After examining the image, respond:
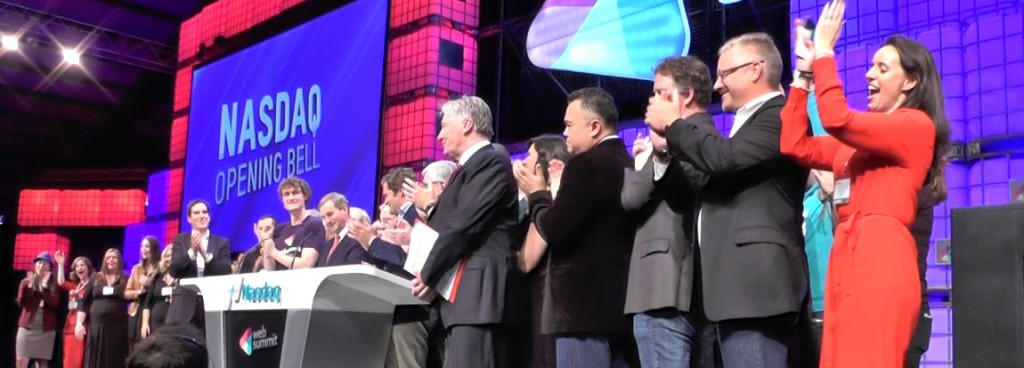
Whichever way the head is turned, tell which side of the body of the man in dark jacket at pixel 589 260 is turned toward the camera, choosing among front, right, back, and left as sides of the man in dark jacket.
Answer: left

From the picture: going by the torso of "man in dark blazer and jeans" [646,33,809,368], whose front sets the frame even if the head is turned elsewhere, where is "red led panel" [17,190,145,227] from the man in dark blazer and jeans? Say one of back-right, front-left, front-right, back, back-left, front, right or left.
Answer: front-right

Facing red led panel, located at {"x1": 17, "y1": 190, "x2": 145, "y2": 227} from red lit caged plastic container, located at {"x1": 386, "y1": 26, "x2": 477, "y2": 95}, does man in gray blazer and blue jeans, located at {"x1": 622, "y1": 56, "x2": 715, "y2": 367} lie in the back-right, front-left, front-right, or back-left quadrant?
back-left

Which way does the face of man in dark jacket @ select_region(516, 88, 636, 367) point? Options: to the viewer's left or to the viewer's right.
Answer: to the viewer's left

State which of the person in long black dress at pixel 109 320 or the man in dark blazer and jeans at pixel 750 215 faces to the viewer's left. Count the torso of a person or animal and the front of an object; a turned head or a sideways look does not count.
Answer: the man in dark blazer and jeans

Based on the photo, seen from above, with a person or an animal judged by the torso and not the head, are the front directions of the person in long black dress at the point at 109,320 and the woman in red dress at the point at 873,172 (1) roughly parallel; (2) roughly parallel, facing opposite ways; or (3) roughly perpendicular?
roughly perpendicular

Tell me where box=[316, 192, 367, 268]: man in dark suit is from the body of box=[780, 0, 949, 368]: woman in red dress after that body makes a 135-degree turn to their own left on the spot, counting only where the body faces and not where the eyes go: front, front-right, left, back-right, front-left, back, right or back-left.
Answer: back-left

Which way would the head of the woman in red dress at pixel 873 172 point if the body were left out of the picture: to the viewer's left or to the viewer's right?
to the viewer's left

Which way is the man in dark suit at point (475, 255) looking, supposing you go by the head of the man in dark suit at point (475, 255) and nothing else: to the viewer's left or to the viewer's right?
to the viewer's left

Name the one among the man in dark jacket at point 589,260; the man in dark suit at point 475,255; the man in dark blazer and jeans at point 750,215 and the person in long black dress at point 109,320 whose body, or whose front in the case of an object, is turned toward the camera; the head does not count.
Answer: the person in long black dress

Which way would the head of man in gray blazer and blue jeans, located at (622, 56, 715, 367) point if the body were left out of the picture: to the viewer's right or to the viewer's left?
to the viewer's left

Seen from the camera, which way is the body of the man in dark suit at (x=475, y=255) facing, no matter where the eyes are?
to the viewer's left

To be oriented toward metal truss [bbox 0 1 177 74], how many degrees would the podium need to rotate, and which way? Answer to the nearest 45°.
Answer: approximately 135° to its right

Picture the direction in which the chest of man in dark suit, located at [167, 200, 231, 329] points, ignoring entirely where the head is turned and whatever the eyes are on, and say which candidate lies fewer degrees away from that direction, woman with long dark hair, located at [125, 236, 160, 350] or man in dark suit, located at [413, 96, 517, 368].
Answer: the man in dark suit

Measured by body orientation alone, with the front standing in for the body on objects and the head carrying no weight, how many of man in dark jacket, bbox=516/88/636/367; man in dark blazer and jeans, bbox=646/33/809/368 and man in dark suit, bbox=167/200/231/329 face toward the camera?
1

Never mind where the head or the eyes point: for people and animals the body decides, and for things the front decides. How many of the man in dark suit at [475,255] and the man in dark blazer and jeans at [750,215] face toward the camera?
0
